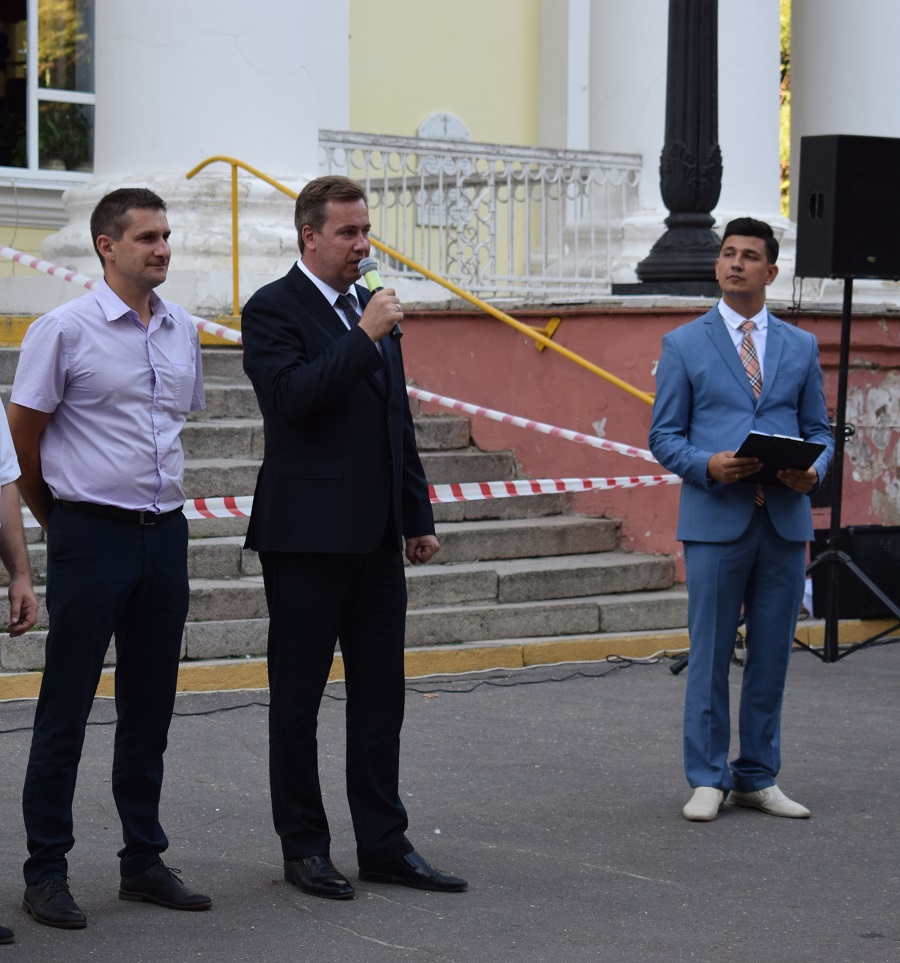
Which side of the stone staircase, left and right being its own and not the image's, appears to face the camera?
front

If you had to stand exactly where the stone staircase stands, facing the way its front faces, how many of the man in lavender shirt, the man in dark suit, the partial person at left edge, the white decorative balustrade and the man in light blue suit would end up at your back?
1

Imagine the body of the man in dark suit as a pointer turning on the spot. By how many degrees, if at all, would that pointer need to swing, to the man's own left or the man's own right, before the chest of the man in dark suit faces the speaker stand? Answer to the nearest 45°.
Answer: approximately 90° to the man's own left

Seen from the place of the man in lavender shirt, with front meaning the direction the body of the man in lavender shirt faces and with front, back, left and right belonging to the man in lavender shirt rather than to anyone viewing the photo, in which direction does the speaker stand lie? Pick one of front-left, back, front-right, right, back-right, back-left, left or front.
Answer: left

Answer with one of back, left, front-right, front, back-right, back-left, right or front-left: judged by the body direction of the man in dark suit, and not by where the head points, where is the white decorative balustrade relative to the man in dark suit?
back-left

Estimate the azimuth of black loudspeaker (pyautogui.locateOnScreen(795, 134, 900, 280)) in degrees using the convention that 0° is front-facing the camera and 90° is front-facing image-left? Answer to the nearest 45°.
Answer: approximately 315°

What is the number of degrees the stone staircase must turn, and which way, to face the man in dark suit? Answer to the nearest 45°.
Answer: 0° — it already faces them

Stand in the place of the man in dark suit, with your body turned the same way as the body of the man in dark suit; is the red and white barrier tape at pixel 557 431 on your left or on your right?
on your left

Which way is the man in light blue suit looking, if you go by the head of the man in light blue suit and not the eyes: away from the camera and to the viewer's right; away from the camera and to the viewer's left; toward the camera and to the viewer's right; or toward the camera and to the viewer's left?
toward the camera and to the viewer's left

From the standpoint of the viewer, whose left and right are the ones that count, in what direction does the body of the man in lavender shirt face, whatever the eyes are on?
facing the viewer and to the right of the viewer
